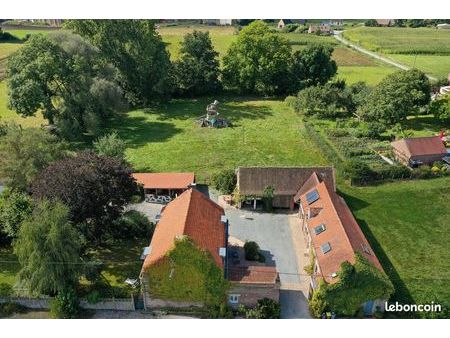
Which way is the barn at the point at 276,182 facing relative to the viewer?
toward the camera

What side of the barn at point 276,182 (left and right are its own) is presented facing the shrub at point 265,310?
front

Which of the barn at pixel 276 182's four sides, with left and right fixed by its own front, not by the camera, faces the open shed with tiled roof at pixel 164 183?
right

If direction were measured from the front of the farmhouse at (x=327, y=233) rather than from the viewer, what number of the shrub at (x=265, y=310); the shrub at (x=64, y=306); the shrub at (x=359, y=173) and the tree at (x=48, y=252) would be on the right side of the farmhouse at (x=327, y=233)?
1

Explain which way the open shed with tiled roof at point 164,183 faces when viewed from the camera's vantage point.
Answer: facing the viewer

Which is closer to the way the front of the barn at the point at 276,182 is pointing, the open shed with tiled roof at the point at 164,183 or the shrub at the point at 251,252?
the shrub

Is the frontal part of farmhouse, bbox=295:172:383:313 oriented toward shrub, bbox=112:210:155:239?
yes

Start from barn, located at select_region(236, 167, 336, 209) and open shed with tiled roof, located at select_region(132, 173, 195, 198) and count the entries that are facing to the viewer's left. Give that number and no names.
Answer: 0

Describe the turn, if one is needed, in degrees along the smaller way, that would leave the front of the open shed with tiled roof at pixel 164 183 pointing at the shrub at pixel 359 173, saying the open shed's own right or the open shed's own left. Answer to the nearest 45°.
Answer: approximately 90° to the open shed's own left

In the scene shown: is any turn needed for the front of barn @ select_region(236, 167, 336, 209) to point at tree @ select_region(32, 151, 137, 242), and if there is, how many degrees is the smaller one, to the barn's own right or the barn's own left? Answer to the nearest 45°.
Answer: approximately 45° to the barn's own right

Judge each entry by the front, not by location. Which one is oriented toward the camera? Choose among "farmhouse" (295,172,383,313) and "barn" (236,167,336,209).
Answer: "barn" (236,167,336,209)

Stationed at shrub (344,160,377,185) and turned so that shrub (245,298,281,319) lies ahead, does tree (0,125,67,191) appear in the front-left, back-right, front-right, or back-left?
front-right

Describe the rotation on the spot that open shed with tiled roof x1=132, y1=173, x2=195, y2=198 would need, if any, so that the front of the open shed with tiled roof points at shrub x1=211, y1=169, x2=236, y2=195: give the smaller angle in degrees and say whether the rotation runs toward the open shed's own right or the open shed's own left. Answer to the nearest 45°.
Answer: approximately 90° to the open shed's own left

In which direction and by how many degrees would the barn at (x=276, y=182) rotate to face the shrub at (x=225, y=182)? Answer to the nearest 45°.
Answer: approximately 90° to its right

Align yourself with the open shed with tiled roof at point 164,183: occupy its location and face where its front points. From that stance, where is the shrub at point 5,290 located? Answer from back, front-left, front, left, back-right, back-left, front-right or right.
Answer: front-right

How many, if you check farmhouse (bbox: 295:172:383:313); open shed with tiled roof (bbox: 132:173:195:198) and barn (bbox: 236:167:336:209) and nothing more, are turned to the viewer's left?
1

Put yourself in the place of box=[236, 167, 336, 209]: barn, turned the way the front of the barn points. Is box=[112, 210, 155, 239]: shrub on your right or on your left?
on your right

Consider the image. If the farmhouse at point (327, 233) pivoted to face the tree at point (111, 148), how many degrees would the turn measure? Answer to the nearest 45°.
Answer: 0° — it already faces it

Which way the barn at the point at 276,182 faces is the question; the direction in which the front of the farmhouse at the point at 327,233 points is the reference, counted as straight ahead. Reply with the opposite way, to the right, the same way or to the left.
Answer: to the left

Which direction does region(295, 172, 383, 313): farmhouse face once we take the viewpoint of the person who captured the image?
facing to the left of the viewer
